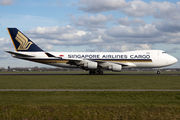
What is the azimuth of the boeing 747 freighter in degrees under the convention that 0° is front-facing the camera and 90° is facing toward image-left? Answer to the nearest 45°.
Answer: approximately 270°
